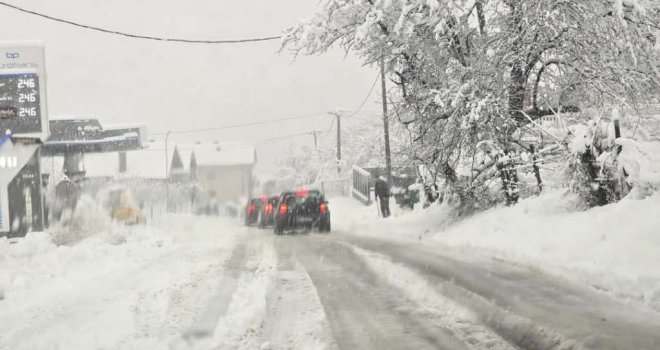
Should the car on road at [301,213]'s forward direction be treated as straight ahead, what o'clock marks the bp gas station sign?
The bp gas station sign is roughly at 9 o'clock from the car on road.

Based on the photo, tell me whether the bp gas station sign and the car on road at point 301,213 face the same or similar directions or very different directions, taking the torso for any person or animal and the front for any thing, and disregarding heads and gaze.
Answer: very different directions

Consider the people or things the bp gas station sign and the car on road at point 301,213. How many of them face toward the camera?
1

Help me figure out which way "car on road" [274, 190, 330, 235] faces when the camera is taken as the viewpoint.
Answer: facing away from the viewer

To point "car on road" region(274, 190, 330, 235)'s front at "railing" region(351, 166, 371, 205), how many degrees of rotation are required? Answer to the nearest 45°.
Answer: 0° — it already faces it

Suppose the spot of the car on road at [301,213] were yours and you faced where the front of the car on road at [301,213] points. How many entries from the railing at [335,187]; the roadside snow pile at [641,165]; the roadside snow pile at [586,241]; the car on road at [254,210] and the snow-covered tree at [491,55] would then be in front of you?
2

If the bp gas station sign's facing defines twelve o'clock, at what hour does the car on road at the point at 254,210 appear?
The car on road is roughly at 8 o'clock from the bp gas station sign.

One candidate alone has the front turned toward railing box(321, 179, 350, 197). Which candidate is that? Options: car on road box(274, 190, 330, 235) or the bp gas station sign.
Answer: the car on road

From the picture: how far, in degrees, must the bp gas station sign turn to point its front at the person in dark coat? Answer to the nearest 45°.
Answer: approximately 90° to its left

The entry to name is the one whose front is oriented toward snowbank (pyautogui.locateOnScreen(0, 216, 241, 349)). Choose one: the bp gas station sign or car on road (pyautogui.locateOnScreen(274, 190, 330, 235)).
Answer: the bp gas station sign

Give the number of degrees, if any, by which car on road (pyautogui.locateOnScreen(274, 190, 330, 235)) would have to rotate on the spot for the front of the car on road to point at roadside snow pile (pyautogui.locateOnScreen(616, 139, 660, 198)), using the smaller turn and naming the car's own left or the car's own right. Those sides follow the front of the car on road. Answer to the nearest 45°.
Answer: approximately 135° to the car's own right

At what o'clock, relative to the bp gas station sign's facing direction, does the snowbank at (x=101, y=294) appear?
The snowbank is roughly at 12 o'clock from the bp gas station sign.
